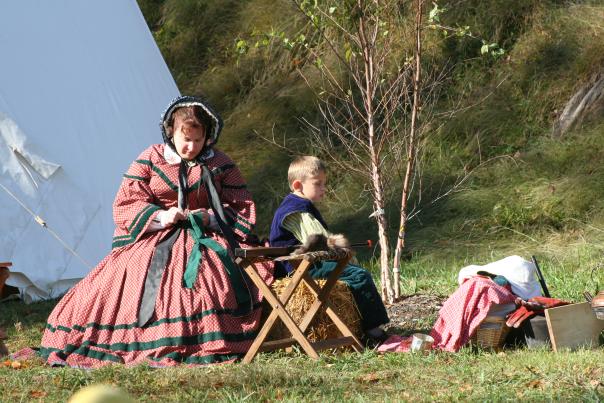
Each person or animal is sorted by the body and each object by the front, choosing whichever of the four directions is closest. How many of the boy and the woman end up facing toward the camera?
1

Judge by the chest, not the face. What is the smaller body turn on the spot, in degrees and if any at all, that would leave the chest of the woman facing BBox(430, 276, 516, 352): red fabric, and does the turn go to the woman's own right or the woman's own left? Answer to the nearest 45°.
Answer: approximately 90° to the woman's own left

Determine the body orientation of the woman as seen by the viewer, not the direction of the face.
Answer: toward the camera

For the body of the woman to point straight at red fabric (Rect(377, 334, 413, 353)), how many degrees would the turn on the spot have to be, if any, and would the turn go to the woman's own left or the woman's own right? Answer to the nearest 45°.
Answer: approximately 90° to the woman's own left

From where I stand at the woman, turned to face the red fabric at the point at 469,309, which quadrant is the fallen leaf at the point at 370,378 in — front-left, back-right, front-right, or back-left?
front-right

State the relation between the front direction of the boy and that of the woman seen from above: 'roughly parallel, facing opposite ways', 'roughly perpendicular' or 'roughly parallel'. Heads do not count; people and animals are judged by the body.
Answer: roughly perpendicular

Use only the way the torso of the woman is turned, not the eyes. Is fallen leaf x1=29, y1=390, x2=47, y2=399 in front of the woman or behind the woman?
in front

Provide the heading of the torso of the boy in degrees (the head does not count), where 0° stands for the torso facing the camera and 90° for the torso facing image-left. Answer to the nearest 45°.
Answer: approximately 270°

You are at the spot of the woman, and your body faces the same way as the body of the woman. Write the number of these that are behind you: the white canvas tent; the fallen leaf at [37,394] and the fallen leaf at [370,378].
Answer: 1

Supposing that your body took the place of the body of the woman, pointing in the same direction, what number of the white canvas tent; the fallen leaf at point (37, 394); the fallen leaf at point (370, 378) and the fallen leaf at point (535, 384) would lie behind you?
1

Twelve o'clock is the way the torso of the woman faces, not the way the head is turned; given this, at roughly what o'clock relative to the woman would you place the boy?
The boy is roughly at 9 o'clock from the woman.

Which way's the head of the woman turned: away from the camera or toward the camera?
toward the camera

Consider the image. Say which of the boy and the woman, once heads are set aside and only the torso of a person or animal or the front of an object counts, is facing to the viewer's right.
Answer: the boy

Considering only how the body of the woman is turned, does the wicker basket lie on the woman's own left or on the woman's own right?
on the woman's own left

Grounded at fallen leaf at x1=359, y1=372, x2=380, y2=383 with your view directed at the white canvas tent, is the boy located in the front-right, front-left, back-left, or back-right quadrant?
front-right
